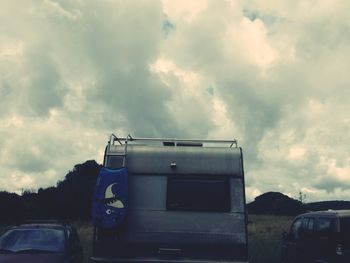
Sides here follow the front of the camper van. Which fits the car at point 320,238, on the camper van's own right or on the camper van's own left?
on the camper van's own right

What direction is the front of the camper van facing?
away from the camera

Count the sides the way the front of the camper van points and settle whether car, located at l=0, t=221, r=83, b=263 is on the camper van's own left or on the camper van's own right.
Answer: on the camper van's own left
